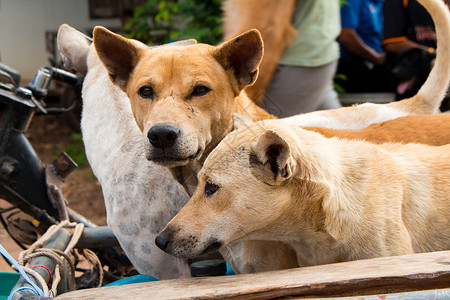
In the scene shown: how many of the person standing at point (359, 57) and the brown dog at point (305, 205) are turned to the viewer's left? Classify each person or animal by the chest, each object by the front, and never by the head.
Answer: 1

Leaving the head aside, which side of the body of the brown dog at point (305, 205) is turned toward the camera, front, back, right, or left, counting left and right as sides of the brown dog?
left

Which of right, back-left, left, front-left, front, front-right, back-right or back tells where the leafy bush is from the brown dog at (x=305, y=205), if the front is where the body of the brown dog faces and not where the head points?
front-right

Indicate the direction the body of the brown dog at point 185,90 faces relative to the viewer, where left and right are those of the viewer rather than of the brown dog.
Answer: facing the viewer and to the left of the viewer

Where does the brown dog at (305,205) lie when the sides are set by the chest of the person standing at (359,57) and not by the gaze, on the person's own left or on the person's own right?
on the person's own right

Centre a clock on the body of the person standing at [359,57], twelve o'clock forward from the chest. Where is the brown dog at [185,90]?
The brown dog is roughly at 2 o'clock from the person standing.

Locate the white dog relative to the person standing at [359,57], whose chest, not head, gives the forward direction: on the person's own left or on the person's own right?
on the person's own right

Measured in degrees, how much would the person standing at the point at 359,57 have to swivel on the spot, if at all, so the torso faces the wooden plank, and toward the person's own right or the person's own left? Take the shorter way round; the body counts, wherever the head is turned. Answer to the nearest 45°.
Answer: approximately 45° to the person's own right

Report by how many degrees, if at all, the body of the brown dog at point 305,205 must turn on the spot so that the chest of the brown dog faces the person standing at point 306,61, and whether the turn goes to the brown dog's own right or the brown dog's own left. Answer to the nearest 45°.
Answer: approximately 90° to the brown dog's own right

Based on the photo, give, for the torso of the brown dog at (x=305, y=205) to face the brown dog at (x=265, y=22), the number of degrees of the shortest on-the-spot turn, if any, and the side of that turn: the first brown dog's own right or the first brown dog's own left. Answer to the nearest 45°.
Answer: approximately 45° to the first brown dog's own right

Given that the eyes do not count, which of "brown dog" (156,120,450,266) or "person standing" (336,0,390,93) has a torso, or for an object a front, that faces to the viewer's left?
the brown dog

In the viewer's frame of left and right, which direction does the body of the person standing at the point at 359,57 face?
facing the viewer and to the right of the viewer

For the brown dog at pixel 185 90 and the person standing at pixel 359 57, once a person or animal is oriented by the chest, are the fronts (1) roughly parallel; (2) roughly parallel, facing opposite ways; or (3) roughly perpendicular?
roughly perpendicular

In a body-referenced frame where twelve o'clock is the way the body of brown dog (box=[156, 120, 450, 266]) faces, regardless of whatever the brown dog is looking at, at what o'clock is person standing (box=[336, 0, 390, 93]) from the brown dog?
The person standing is roughly at 3 o'clock from the brown dog.
